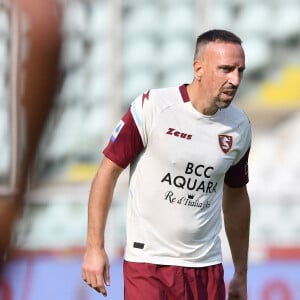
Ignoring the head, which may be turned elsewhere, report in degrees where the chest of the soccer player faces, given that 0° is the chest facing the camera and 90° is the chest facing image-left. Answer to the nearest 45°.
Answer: approximately 315°

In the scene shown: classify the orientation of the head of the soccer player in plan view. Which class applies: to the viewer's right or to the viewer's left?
to the viewer's right
